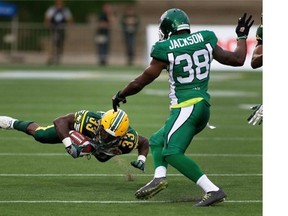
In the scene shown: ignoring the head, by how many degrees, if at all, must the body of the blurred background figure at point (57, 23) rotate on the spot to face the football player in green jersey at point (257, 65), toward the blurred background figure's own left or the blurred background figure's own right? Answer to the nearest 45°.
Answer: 0° — they already face them

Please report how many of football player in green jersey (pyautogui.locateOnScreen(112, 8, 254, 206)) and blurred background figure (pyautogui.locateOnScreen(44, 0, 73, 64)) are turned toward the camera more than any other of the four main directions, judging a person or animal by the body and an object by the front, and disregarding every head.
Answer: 1

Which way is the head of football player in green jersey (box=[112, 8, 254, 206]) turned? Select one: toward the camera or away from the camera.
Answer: away from the camera

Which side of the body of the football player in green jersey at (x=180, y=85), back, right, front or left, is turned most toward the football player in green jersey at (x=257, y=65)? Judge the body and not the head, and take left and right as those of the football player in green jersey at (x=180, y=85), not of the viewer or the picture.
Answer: right

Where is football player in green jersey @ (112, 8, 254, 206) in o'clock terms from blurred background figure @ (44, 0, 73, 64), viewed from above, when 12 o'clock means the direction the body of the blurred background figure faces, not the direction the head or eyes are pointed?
The football player in green jersey is roughly at 12 o'clock from the blurred background figure.

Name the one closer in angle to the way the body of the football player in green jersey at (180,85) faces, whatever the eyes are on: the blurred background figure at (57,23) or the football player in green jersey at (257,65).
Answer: the blurred background figure

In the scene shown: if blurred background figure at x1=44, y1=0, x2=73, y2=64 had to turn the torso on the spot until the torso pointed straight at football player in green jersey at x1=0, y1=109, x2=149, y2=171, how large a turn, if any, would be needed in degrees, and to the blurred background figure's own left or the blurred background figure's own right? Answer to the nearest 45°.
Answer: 0° — they already face them

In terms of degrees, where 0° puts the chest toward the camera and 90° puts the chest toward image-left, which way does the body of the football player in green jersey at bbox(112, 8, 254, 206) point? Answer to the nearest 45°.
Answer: approximately 135°

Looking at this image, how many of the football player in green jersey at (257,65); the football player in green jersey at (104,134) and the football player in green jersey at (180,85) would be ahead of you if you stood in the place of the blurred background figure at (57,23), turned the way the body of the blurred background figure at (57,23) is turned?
3

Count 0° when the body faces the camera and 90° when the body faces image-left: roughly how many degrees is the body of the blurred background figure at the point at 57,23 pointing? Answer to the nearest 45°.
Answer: approximately 0°
